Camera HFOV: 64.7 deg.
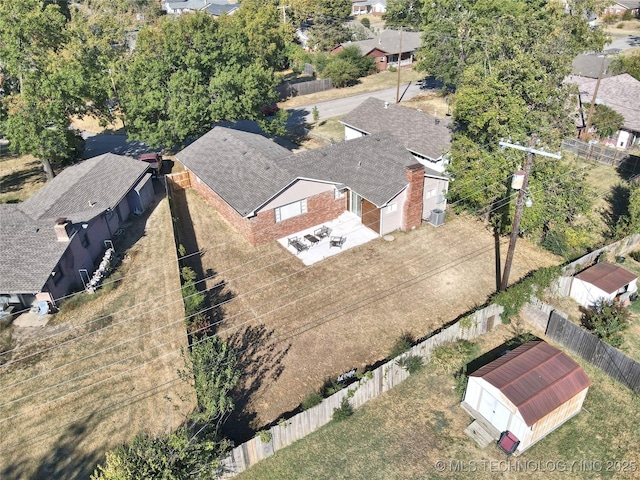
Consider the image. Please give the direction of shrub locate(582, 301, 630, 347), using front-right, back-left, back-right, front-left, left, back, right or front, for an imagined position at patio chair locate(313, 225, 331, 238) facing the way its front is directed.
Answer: left

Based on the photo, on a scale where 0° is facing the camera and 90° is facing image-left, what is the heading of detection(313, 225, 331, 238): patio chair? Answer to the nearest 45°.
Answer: approximately 45°

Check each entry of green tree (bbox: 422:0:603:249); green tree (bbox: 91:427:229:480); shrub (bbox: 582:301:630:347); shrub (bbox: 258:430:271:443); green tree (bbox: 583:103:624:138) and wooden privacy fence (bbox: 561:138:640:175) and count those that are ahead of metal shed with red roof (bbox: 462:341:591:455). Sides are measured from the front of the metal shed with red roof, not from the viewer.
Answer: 2

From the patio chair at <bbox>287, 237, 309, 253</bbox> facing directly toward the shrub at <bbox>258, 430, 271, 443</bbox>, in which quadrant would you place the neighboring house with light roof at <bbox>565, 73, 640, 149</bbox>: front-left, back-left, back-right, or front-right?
back-left

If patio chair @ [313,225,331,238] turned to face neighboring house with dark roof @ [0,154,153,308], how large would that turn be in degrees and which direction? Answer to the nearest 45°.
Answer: approximately 45° to its right

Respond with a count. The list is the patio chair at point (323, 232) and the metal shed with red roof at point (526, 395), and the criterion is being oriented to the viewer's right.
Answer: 0

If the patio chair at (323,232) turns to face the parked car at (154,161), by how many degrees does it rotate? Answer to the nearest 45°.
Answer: approximately 90° to its right

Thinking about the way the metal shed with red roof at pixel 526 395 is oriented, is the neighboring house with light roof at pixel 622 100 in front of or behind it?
behind

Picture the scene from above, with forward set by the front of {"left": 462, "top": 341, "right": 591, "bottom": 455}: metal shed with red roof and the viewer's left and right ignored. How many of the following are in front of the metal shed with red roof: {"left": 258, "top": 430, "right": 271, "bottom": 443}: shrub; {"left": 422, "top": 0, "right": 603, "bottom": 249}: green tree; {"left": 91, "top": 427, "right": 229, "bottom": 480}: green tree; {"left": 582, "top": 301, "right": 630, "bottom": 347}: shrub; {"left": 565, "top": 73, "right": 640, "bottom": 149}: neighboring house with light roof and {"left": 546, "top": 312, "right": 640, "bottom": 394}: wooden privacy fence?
2

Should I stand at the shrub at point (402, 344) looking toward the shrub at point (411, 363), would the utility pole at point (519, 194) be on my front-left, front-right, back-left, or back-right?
back-left

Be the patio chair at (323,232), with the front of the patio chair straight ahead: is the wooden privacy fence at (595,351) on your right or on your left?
on your left

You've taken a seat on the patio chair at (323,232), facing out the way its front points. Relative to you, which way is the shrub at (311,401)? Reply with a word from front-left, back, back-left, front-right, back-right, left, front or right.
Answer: front-left

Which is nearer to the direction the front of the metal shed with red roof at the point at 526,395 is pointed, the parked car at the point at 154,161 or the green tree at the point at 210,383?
the green tree

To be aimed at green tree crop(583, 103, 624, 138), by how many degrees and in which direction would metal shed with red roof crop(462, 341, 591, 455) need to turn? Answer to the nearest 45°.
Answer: approximately 135° to its right
